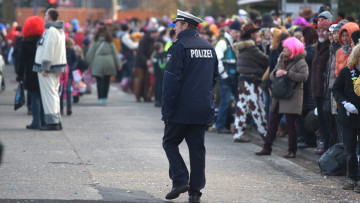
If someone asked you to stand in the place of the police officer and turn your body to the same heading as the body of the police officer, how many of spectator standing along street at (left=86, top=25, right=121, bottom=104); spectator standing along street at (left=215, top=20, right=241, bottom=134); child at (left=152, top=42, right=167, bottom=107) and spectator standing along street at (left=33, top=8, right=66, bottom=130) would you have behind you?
0

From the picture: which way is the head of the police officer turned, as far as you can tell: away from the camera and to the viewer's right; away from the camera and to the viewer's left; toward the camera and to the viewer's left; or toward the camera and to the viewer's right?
away from the camera and to the viewer's left

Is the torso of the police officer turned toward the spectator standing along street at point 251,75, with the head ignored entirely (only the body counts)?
no

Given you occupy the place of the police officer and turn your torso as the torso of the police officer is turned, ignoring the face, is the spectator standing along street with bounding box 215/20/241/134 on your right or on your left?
on your right

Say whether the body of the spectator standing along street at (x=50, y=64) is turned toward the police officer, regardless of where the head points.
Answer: no

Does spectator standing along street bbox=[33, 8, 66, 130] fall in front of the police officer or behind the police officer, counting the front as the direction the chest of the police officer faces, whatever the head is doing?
in front

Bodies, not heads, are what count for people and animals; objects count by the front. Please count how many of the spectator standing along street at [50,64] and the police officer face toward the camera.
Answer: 0

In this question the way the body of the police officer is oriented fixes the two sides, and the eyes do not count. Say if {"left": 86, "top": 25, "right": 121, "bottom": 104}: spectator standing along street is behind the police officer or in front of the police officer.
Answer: in front

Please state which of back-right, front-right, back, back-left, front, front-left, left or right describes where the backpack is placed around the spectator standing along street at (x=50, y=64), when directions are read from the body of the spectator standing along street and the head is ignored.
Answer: back-left

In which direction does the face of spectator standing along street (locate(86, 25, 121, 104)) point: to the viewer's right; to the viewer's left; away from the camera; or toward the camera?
away from the camera

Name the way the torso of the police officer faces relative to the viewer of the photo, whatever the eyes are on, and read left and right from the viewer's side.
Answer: facing away from the viewer and to the left of the viewer
